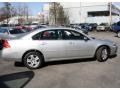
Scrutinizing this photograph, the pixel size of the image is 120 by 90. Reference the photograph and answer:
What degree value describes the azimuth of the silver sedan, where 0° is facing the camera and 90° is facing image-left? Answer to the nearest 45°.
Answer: approximately 270°
